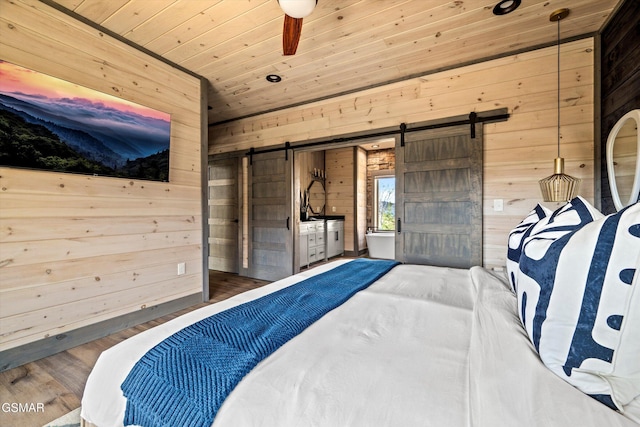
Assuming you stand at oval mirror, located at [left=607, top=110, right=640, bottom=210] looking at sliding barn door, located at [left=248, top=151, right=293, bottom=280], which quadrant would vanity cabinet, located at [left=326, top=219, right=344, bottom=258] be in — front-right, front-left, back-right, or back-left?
front-right

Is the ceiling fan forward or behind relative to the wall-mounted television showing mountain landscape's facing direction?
forward

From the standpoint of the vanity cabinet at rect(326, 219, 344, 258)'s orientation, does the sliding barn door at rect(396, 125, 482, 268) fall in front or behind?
in front

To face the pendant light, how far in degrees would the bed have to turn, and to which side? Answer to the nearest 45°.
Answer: approximately 135° to its right

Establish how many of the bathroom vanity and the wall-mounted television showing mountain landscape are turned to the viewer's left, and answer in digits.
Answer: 0

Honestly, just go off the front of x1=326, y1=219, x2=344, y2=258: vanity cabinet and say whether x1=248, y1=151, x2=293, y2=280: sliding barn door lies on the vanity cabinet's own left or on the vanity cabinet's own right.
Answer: on the vanity cabinet's own right

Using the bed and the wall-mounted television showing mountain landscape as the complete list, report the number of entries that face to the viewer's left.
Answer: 1

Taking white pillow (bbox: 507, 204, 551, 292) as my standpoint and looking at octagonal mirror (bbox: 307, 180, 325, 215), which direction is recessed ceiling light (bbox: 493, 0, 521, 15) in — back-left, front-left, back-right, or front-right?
front-right

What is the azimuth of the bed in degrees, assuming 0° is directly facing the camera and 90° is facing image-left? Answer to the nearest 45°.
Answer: approximately 90°

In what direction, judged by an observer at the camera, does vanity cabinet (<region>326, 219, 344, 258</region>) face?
facing the viewer and to the right of the viewer

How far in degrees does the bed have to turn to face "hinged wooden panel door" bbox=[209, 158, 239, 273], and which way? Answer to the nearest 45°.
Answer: approximately 45° to its right

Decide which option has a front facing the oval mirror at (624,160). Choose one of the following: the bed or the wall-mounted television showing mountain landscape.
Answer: the wall-mounted television showing mountain landscape
